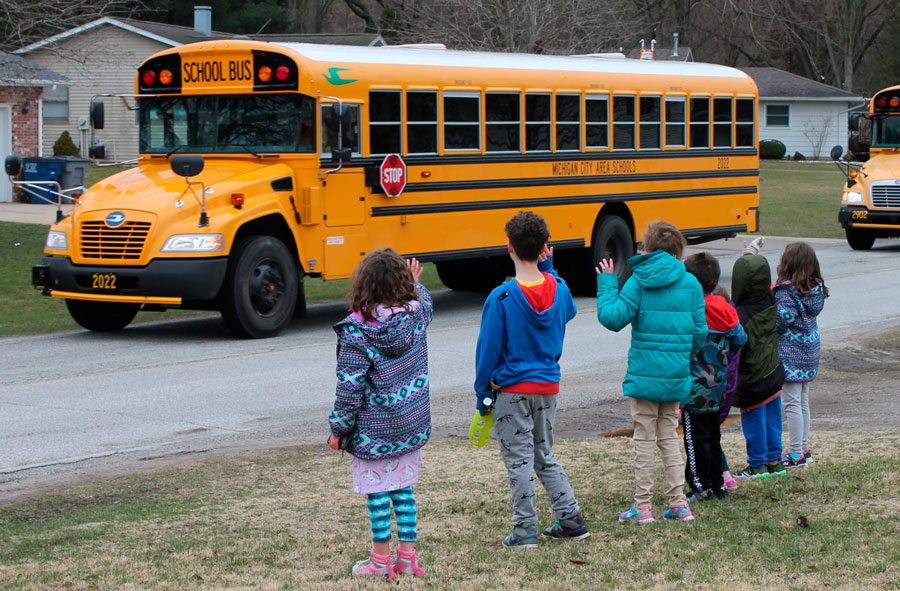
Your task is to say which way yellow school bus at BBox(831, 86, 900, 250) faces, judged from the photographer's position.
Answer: facing the viewer and to the left of the viewer

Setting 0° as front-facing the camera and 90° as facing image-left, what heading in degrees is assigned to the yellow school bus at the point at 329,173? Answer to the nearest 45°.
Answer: approximately 45°

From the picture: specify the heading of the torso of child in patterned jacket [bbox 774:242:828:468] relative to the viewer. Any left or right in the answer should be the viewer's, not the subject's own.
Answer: facing away from the viewer and to the left of the viewer

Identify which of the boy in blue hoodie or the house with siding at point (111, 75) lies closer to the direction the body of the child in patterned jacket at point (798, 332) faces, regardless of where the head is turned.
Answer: the house with siding

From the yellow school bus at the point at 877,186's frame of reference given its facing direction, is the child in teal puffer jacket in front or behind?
in front

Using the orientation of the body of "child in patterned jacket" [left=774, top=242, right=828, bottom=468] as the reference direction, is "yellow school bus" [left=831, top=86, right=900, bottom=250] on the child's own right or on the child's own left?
on the child's own right

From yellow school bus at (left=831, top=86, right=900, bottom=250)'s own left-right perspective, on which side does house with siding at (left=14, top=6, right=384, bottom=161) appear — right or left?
on its right

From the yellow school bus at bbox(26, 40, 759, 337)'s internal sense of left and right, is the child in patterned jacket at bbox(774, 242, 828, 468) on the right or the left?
on its left
